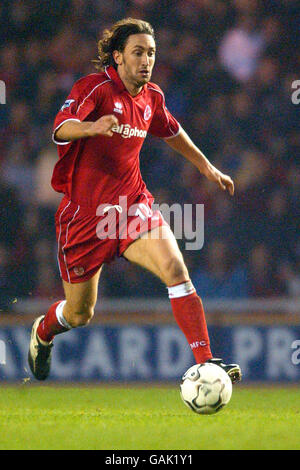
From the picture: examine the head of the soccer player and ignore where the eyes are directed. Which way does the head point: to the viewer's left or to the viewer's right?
to the viewer's right

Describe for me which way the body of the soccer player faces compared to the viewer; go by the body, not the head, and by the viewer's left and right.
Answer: facing the viewer and to the right of the viewer
